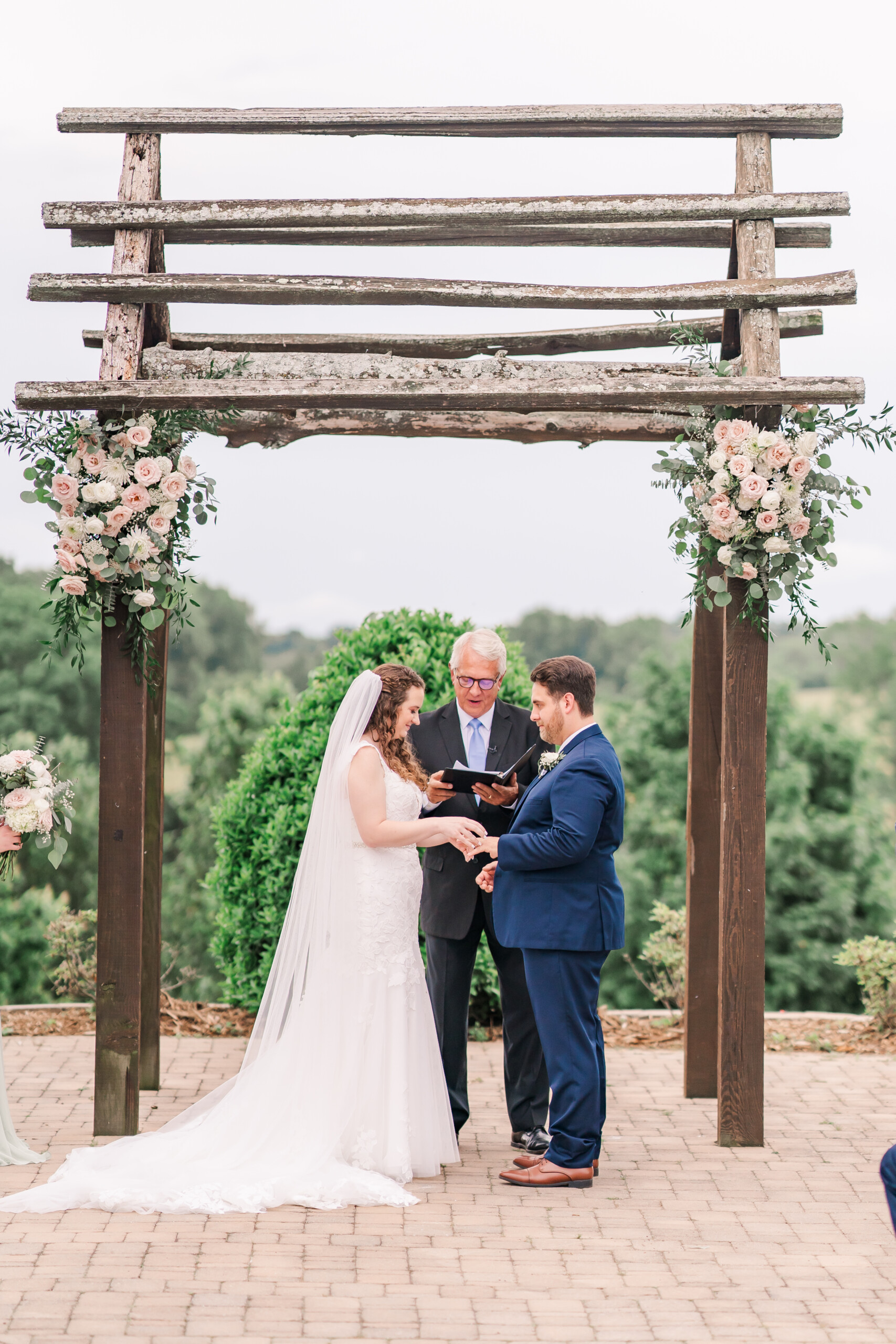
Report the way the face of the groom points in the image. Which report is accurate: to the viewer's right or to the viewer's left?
to the viewer's left

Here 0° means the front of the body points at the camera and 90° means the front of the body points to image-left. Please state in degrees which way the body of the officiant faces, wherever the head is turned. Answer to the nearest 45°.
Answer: approximately 0°

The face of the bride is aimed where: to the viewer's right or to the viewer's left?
to the viewer's right

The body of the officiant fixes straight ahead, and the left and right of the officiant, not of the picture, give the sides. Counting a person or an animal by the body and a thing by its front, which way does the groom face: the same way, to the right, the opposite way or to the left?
to the right

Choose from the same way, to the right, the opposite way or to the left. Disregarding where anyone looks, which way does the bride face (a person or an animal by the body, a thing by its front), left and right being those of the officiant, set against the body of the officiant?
to the left

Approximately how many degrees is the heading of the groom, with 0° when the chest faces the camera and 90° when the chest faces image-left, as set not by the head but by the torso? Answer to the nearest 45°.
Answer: approximately 90°

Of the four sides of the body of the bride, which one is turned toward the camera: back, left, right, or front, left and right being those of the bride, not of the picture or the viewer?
right
